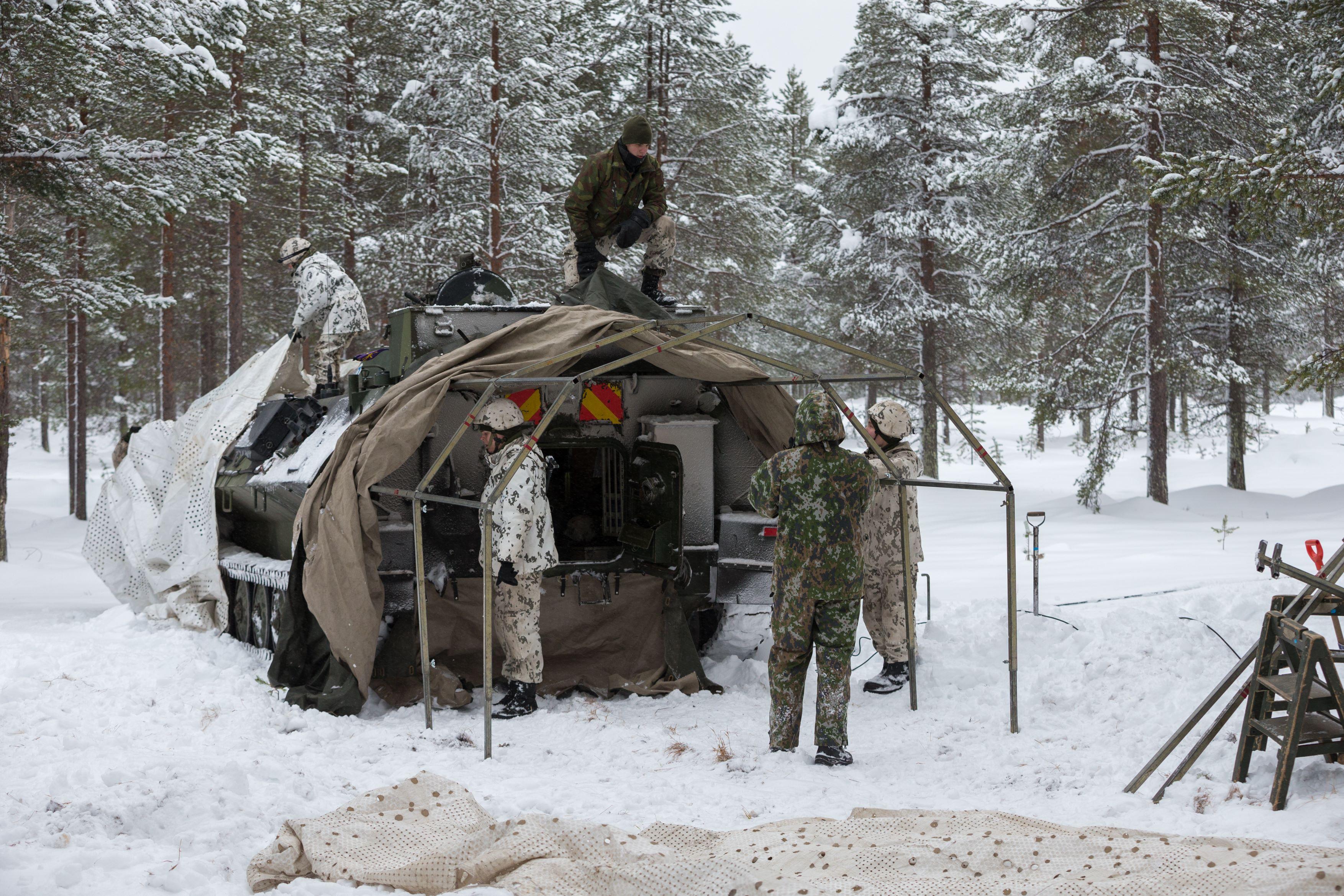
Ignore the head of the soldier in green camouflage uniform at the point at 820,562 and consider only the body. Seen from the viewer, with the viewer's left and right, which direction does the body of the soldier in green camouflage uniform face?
facing away from the viewer

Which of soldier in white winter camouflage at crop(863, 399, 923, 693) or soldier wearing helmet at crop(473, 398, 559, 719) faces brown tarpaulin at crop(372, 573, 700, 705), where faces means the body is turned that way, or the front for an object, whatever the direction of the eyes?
the soldier in white winter camouflage

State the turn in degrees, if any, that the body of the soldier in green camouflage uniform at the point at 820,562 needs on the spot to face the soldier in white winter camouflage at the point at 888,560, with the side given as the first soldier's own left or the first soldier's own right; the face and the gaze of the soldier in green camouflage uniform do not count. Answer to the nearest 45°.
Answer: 0° — they already face them

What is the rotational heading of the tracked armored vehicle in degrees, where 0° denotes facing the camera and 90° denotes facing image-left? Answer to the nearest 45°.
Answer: approximately 135°

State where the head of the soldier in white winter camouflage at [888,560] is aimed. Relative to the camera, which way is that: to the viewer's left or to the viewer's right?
to the viewer's left

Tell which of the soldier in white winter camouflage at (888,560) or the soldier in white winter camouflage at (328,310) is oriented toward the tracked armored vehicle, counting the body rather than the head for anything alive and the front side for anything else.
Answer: the soldier in white winter camouflage at (888,560)

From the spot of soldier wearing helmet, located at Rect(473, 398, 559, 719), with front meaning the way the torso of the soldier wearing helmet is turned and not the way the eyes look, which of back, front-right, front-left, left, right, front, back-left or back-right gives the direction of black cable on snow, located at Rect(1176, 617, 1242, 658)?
back

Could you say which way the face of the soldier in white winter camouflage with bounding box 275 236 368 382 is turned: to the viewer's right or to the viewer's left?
to the viewer's left

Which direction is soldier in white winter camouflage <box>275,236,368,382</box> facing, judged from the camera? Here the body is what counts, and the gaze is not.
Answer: to the viewer's left

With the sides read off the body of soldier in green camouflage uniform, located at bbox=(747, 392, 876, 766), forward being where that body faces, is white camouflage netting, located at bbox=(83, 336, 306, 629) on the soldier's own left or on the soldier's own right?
on the soldier's own left

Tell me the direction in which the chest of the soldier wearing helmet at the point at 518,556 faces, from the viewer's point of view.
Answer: to the viewer's left

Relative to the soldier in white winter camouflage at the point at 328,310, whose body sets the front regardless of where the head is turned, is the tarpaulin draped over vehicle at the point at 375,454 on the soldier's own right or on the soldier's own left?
on the soldier's own left

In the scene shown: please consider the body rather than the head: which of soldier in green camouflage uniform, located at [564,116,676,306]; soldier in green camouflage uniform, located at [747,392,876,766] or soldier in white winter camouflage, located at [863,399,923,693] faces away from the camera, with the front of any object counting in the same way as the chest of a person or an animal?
soldier in green camouflage uniform, located at [747,392,876,766]

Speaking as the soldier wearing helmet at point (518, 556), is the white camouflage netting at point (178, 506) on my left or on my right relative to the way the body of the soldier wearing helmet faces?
on my right

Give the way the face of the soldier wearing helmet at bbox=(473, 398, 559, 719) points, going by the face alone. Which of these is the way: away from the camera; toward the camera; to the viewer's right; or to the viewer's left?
to the viewer's left

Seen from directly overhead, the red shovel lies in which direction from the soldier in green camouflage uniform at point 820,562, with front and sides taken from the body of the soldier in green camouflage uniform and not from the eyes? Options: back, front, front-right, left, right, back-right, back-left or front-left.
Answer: right
